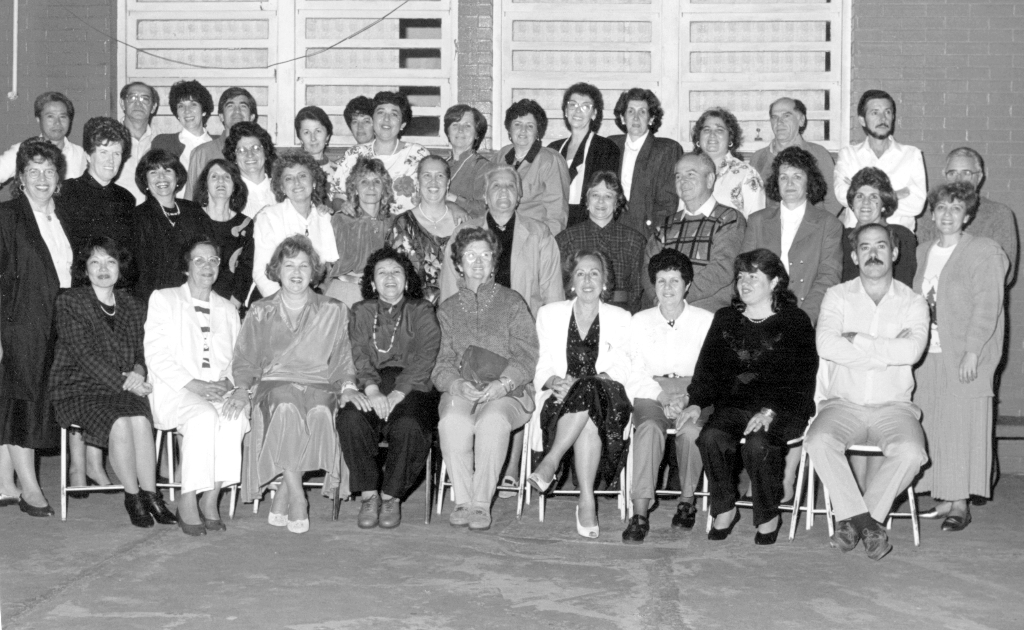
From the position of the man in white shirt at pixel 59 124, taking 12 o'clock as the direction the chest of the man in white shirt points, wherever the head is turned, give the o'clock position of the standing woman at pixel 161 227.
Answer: The standing woman is roughly at 11 o'clock from the man in white shirt.

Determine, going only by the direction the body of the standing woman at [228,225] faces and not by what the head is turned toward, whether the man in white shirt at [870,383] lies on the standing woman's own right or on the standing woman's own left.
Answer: on the standing woman's own left

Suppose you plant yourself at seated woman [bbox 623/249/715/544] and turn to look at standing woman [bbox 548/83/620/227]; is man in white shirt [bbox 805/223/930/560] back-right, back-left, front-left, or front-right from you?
back-right

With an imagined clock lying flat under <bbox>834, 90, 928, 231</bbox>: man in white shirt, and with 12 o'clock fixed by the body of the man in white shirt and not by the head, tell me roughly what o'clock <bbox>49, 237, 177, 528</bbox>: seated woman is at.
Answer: The seated woman is roughly at 2 o'clock from the man in white shirt.

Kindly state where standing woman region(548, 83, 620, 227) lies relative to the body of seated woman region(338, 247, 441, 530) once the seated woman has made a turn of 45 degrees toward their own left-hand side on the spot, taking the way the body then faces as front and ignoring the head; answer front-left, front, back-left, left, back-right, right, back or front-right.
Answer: left

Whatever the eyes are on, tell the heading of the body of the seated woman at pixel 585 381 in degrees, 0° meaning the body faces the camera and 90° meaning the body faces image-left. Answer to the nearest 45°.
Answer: approximately 0°

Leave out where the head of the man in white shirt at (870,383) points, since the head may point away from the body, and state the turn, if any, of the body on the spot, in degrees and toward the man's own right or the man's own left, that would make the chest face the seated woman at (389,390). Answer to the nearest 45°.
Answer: approximately 90° to the man's own right

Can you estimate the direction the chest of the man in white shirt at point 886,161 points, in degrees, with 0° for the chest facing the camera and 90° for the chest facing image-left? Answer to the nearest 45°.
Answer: approximately 0°
